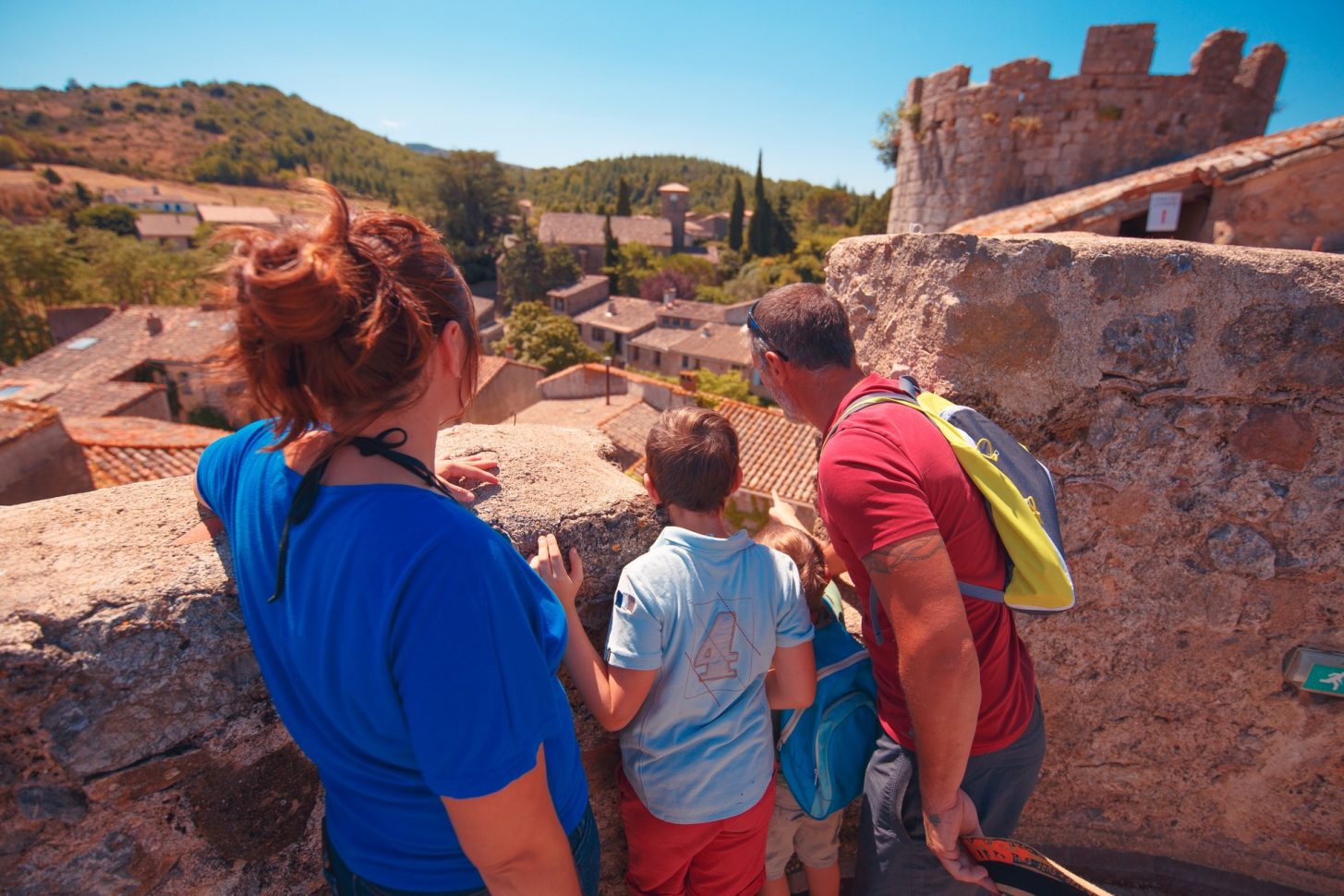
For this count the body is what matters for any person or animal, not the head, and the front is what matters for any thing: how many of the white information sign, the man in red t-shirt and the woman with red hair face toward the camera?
1

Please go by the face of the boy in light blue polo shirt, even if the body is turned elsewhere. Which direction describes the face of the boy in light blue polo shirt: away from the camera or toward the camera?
away from the camera

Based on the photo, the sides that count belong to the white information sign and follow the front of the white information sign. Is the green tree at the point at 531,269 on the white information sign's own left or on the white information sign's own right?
on the white information sign's own right

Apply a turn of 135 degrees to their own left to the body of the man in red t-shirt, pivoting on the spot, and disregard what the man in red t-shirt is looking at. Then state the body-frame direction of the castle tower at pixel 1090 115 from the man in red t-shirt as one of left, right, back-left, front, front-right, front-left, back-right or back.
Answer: back

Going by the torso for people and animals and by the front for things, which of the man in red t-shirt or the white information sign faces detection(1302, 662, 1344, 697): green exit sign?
the white information sign

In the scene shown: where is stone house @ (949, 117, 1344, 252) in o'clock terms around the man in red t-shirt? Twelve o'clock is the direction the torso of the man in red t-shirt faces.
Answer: The stone house is roughly at 2 o'clock from the man in red t-shirt.

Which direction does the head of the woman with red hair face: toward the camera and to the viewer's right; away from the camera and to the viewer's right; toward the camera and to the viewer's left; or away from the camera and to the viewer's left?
away from the camera and to the viewer's right

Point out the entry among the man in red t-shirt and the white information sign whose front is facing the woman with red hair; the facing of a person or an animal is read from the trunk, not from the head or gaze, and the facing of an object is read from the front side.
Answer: the white information sign

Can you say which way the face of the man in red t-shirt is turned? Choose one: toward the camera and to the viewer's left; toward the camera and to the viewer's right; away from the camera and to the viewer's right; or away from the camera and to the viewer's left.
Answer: away from the camera and to the viewer's left

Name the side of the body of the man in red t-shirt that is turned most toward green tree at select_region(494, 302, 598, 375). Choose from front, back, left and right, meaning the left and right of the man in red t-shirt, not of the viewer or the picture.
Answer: front

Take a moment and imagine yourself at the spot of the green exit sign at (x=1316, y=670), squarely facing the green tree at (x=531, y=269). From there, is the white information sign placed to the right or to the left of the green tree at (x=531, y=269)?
right

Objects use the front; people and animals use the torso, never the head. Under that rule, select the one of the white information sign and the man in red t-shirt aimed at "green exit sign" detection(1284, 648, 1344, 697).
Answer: the white information sign

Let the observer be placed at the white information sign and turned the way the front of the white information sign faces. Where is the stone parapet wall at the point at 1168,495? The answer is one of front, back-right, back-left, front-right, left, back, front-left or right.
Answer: front

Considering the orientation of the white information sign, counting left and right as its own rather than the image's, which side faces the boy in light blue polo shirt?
front

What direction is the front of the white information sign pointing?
toward the camera

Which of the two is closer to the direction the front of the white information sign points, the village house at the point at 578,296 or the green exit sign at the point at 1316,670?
the green exit sign

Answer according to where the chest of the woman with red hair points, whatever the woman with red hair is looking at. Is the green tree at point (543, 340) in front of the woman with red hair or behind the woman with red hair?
in front

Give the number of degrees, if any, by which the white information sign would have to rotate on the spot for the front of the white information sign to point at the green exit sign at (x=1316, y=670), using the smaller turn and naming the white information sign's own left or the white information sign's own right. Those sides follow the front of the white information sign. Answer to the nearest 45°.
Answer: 0° — it already faces it
